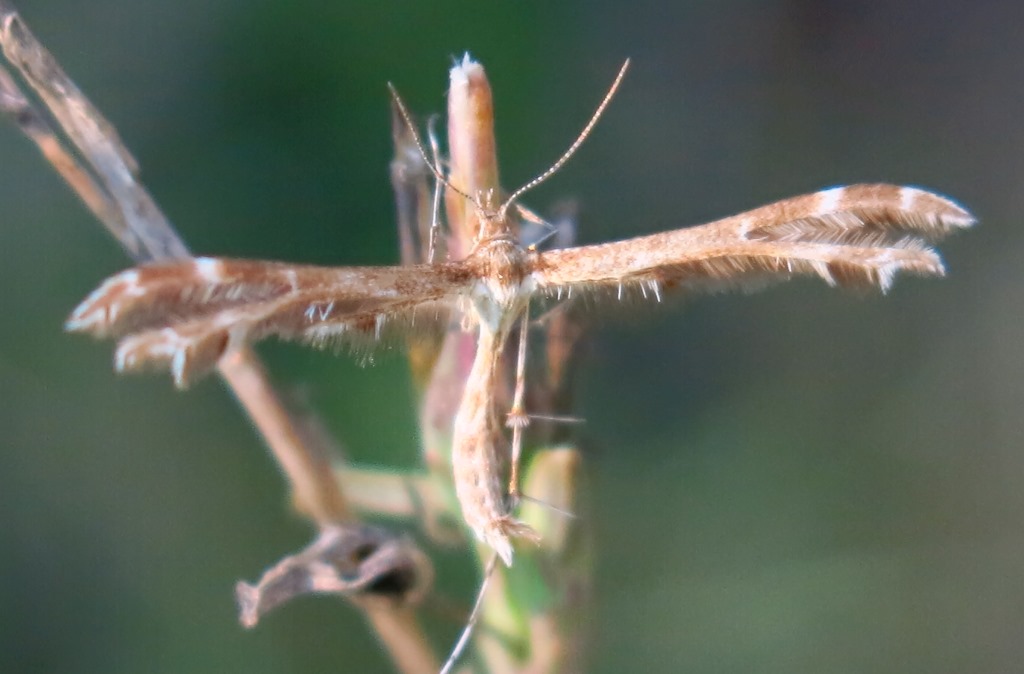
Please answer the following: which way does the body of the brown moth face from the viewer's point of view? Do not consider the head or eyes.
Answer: away from the camera
